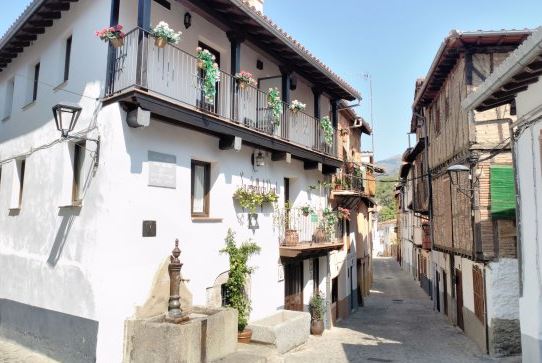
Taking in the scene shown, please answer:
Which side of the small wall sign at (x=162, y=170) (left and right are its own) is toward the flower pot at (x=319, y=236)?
left

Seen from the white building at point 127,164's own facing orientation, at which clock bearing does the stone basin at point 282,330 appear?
The stone basin is roughly at 10 o'clock from the white building.

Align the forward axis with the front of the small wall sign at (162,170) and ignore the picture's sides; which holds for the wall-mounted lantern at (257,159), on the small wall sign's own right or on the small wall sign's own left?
on the small wall sign's own left

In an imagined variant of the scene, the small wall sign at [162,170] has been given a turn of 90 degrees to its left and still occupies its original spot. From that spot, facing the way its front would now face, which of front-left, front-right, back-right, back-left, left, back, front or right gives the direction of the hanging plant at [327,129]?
front

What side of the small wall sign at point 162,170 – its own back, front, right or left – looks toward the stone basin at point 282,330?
left

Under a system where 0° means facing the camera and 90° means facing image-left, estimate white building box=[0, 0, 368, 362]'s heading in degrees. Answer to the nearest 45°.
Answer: approximately 315°

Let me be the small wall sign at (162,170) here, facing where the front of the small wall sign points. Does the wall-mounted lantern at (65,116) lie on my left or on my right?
on my right

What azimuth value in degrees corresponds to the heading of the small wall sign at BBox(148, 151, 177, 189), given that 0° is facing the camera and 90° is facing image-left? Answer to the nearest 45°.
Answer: approximately 315°
